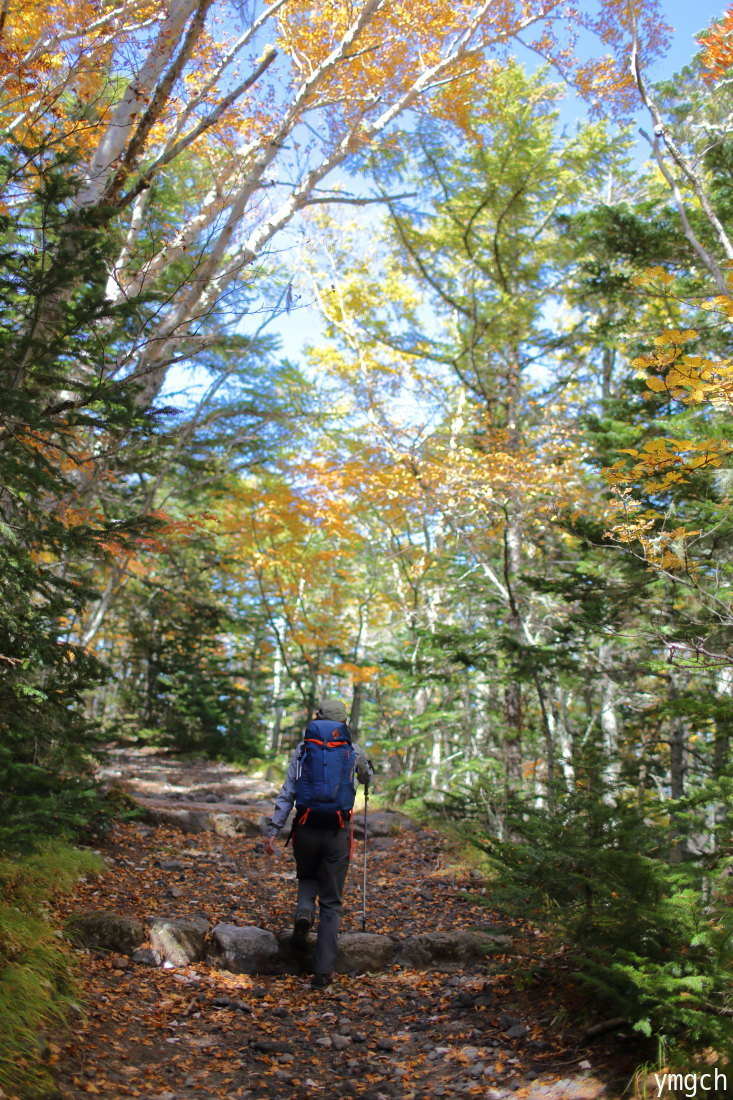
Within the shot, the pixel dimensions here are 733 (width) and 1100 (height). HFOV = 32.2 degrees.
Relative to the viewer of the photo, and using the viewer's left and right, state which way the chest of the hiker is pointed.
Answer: facing away from the viewer
